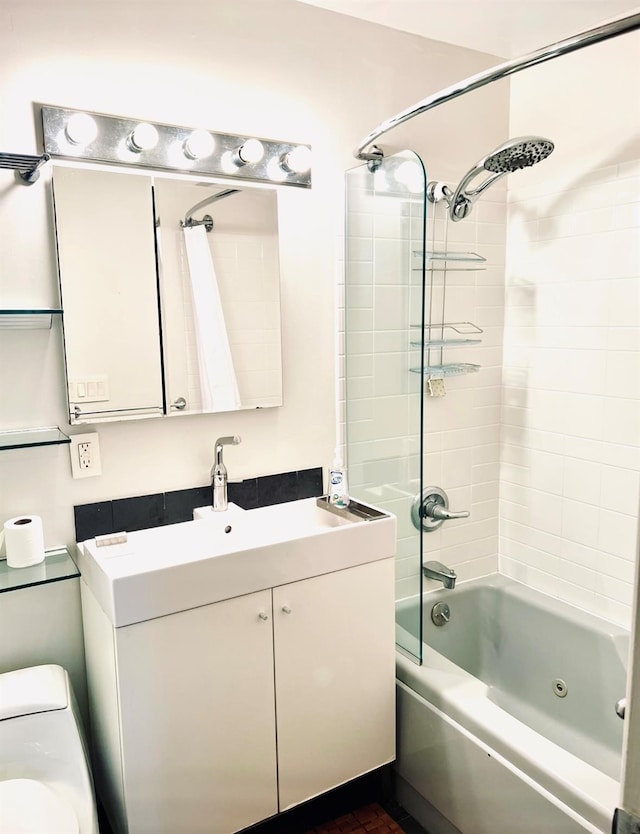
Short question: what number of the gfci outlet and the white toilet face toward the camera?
2

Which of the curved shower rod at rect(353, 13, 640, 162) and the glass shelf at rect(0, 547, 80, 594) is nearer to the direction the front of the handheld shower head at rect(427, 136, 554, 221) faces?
the curved shower rod

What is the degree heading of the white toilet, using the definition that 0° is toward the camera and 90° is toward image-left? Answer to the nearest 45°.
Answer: approximately 0°

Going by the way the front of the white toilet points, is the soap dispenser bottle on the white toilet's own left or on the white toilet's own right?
on the white toilet's own left

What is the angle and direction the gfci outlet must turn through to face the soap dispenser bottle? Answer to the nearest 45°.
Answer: approximately 90° to its left

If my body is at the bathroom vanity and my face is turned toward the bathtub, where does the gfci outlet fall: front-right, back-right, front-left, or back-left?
back-left

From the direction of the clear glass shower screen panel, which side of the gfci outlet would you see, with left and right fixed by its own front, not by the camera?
left

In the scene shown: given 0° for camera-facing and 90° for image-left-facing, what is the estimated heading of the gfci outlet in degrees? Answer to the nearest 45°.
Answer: approximately 0°

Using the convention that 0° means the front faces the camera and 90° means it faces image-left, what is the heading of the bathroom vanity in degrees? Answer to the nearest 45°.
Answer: approximately 315°

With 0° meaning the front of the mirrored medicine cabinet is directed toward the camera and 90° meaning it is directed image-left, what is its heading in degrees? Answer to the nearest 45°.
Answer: approximately 315°

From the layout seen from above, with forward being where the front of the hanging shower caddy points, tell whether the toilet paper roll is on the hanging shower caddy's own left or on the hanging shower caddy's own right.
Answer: on the hanging shower caddy's own right

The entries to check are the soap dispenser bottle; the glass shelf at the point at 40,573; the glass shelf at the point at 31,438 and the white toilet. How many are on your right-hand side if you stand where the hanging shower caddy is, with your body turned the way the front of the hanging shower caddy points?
4
